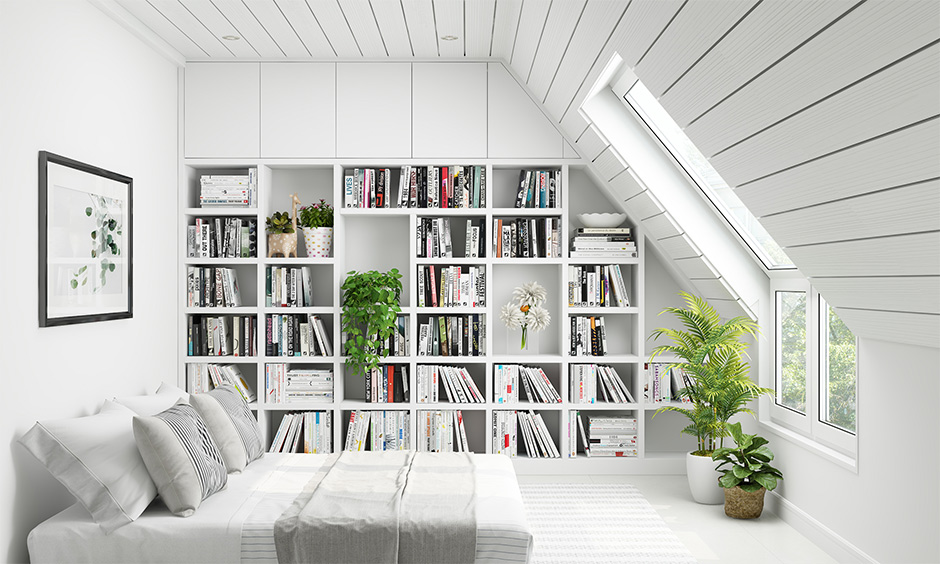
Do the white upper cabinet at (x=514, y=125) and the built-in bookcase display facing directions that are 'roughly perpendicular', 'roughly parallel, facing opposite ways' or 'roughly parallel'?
roughly parallel

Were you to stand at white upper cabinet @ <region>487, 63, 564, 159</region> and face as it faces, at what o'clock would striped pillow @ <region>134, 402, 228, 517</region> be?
The striped pillow is roughly at 1 o'clock from the white upper cabinet.

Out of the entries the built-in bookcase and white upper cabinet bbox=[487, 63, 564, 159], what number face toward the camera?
2

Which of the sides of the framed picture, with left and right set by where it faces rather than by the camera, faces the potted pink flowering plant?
left

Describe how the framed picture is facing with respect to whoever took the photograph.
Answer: facing the viewer and to the right of the viewer

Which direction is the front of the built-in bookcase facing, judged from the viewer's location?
facing the viewer

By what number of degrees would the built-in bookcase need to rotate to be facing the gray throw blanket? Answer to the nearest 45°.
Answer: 0° — it already faces it

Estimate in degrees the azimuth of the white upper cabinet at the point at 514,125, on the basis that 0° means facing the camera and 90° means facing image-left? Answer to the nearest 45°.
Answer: approximately 0°

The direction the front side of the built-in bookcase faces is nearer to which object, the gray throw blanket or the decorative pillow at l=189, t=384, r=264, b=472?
the gray throw blanket

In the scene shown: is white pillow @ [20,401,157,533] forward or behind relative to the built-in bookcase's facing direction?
forward

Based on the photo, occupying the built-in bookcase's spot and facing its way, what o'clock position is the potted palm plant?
The potted palm plant is roughly at 10 o'clock from the built-in bookcase.

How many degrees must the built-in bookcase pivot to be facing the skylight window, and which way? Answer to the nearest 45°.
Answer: approximately 45° to its left

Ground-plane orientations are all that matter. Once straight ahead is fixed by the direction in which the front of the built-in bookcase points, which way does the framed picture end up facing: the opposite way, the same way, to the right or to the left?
to the left
